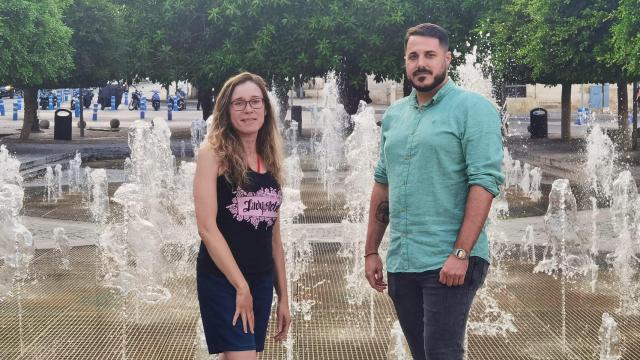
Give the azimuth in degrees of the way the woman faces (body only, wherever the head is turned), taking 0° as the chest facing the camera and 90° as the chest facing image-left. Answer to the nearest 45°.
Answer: approximately 315°

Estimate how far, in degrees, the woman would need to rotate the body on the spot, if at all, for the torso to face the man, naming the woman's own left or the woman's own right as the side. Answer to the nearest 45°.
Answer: approximately 45° to the woman's own left

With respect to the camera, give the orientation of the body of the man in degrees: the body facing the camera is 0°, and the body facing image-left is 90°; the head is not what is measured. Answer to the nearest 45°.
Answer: approximately 45°

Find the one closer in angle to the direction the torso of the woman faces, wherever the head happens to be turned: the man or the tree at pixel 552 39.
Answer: the man

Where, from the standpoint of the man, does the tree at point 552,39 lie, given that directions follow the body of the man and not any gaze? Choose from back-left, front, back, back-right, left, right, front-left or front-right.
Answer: back-right

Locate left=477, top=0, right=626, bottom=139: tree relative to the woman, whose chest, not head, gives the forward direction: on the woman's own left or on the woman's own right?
on the woman's own left

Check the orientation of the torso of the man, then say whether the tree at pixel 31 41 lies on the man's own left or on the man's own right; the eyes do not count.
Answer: on the man's own right

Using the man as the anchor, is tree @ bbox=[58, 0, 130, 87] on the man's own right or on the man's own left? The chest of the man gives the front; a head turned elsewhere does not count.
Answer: on the man's own right
